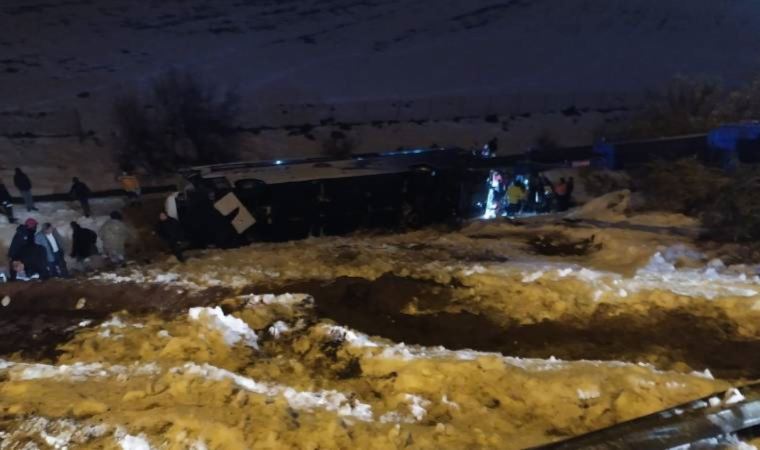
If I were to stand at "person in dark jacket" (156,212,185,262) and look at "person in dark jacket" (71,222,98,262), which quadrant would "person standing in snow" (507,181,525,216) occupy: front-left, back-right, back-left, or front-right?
back-right
